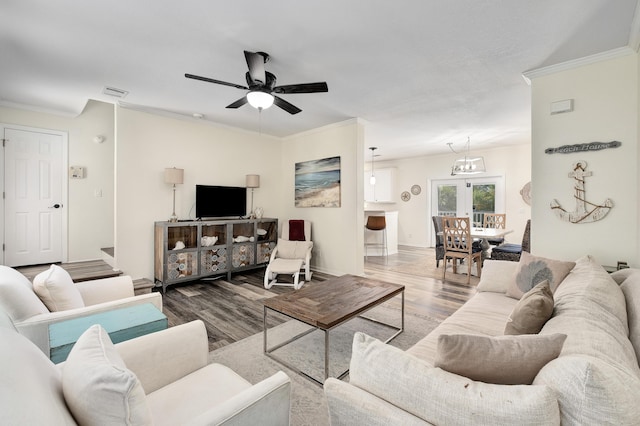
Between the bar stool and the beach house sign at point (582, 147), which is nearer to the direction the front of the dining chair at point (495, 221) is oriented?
the beach house sign

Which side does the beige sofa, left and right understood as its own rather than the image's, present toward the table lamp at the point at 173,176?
front

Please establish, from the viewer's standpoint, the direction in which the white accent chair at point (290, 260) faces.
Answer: facing the viewer and to the left of the viewer

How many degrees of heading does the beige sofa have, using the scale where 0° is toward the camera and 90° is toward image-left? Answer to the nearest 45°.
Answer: approximately 90°

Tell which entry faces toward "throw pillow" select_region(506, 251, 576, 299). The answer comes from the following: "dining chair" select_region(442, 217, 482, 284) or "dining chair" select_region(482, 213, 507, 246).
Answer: "dining chair" select_region(482, 213, 507, 246)

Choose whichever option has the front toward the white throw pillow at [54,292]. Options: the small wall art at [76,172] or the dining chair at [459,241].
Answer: the small wall art

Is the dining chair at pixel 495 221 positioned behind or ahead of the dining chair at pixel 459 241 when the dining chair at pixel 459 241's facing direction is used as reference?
ahead

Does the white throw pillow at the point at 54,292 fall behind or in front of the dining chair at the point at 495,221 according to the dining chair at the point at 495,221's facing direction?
in front

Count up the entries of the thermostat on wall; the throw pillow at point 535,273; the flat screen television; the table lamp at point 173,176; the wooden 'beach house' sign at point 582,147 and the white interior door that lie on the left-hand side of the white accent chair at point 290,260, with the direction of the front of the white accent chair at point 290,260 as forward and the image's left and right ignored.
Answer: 2

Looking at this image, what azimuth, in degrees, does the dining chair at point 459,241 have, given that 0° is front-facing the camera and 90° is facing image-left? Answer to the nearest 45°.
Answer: approximately 225°

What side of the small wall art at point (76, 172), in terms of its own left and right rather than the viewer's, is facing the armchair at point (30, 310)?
front

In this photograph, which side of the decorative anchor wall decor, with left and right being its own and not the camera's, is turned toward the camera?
front

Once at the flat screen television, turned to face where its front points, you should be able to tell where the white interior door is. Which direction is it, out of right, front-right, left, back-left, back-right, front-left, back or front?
back-right

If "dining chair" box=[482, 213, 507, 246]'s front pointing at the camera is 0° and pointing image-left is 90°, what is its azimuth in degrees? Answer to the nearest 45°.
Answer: approximately 0°

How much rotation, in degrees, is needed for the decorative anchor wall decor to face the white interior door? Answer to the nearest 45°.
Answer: approximately 45° to its right

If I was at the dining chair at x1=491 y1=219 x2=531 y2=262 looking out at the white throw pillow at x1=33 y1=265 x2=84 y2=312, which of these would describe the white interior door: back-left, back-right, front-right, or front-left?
front-right
